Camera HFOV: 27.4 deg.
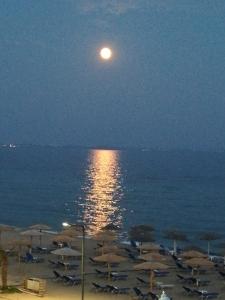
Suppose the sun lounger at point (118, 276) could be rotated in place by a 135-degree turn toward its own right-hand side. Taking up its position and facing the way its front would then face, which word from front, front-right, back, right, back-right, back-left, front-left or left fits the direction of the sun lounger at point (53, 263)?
right

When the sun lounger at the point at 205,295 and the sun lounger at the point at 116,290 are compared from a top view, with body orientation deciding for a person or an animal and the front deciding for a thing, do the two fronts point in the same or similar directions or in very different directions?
same or similar directions

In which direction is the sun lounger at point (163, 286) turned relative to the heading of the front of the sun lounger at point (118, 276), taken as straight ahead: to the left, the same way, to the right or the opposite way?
the same way
